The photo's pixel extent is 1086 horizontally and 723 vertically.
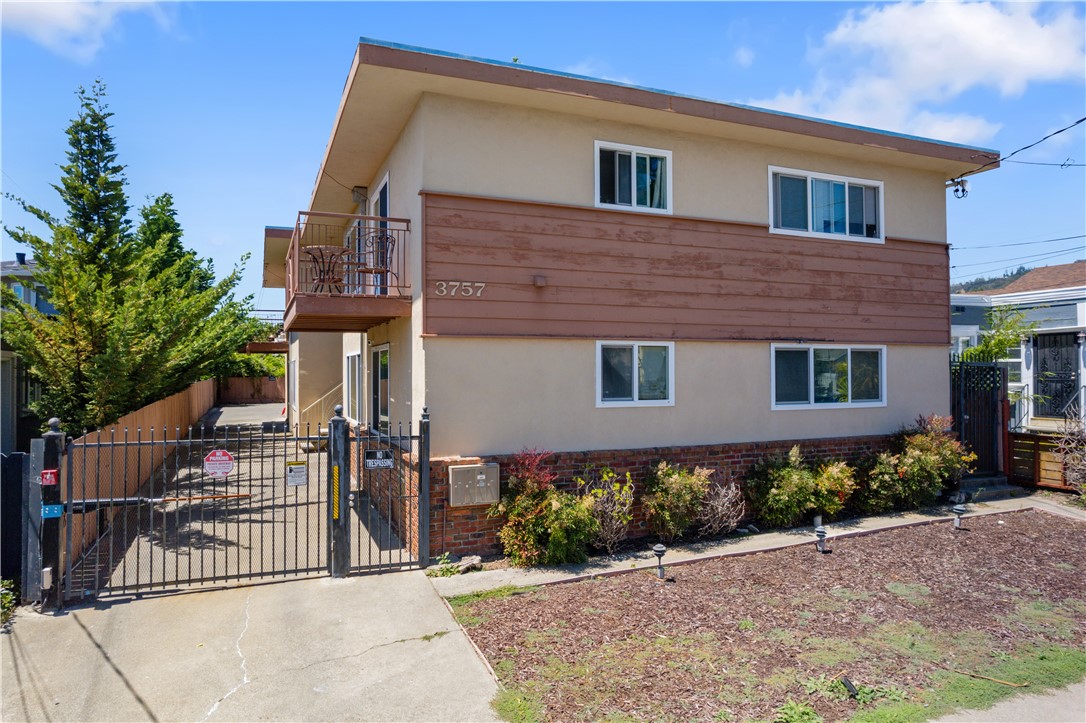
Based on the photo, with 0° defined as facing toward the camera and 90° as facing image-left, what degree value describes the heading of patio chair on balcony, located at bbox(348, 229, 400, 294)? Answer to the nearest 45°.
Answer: approximately 45°

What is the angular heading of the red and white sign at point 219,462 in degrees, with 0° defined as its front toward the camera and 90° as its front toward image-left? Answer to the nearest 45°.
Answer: approximately 0°

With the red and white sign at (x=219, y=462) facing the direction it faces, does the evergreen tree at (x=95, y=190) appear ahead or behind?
behind

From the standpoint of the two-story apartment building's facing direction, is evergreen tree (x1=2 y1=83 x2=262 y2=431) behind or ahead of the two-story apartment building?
behind

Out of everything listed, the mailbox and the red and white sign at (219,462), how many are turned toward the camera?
2

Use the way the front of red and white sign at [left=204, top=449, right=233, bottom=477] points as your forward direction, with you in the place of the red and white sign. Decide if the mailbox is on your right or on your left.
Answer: on your left

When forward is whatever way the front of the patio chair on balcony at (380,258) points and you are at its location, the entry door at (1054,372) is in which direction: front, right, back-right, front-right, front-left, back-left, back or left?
back-left

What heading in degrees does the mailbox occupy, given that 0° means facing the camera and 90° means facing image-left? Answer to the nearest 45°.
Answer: approximately 0°
